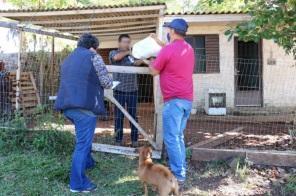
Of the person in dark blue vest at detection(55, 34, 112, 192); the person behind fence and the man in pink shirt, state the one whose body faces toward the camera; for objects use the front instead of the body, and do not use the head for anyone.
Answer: the person behind fence

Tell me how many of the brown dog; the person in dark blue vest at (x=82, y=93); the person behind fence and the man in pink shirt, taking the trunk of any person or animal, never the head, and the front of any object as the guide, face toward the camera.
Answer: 1

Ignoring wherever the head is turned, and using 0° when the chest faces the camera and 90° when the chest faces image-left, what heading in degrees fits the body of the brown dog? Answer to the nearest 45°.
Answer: approximately 135°

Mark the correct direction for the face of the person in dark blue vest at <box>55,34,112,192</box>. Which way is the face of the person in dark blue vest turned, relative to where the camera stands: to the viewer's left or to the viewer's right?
to the viewer's right

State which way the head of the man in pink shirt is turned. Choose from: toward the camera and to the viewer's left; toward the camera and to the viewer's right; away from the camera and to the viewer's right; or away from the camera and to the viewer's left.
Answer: away from the camera and to the viewer's left

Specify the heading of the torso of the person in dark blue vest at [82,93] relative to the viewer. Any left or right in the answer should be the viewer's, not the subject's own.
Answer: facing away from the viewer and to the right of the viewer

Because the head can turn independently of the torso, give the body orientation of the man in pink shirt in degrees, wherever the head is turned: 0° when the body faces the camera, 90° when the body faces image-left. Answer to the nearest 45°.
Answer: approximately 135°

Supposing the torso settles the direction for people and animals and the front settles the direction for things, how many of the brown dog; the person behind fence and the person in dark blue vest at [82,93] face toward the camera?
1

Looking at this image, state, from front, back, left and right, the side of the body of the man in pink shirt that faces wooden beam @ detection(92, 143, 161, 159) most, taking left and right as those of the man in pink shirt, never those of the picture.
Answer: front

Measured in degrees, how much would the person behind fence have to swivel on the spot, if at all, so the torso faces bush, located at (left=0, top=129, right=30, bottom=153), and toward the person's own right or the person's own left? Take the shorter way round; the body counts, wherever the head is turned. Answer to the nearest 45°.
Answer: approximately 90° to the person's own right

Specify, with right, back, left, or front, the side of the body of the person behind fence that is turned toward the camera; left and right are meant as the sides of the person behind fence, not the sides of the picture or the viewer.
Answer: front
